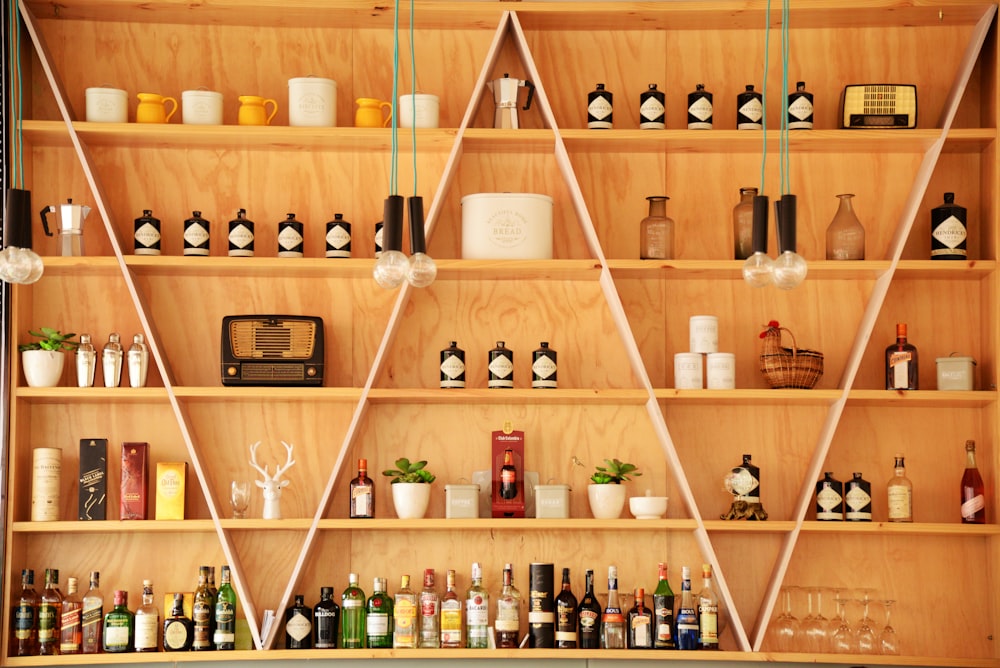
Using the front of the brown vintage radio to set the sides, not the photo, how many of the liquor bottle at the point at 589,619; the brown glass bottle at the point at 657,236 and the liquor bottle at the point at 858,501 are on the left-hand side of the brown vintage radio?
3

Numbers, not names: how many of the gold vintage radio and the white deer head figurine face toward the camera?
2

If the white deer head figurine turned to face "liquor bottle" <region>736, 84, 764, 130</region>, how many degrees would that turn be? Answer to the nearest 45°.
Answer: approximately 90° to its left

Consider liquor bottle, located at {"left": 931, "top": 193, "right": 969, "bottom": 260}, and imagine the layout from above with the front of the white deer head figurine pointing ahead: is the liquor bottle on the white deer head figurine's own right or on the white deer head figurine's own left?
on the white deer head figurine's own left

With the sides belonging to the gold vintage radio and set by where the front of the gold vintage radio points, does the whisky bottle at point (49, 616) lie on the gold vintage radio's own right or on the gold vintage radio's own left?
on the gold vintage radio's own right

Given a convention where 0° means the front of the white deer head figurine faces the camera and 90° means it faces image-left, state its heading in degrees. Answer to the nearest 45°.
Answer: approximately 0°

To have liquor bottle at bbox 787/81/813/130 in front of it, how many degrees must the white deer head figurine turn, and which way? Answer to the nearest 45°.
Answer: approximately 90° to its left

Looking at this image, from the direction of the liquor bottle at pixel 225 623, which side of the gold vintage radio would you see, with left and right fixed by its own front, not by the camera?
right
